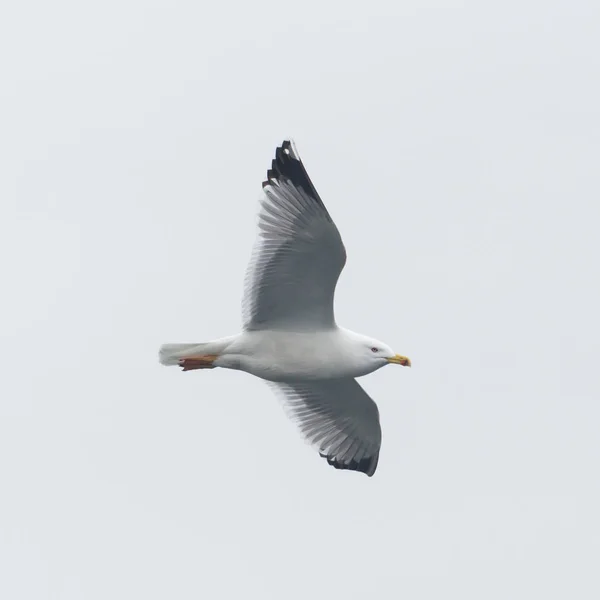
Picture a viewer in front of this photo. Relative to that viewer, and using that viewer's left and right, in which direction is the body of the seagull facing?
facing to the right of the viewer
